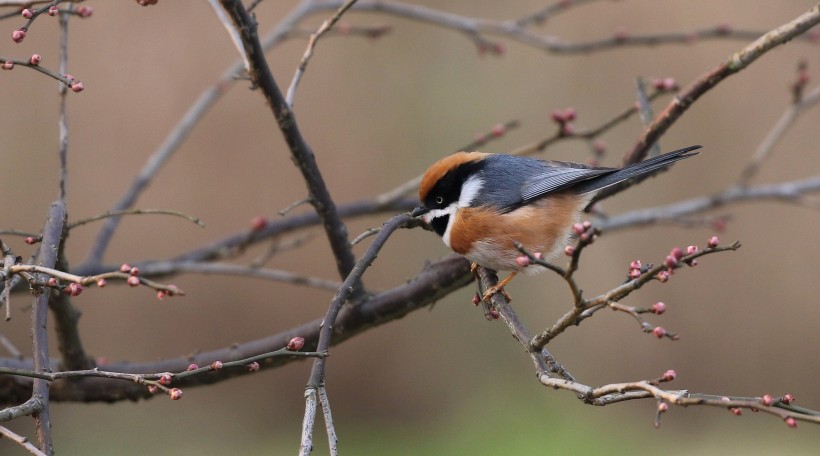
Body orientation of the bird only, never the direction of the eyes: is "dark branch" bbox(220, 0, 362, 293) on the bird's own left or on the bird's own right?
on the bird's own right

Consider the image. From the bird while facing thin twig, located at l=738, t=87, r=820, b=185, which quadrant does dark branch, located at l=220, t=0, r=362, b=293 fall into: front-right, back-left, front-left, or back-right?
back-left

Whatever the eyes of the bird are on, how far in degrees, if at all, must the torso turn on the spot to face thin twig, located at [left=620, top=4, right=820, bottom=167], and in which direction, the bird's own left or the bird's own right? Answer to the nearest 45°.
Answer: approximately 180°

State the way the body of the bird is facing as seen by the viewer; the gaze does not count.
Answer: to the viewer's left

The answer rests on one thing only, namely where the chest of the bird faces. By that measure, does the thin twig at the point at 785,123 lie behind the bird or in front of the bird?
behind
